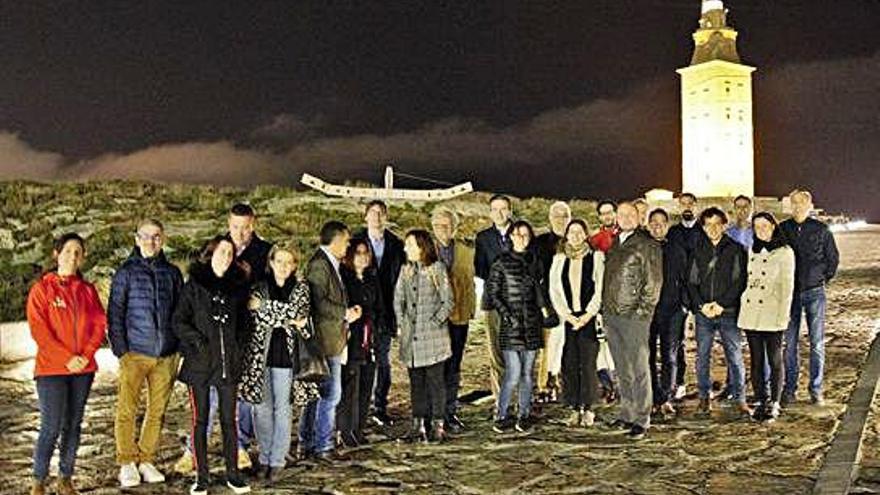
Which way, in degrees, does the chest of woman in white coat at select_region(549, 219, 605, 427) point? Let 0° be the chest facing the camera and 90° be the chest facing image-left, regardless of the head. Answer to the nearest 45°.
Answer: approximately 0°

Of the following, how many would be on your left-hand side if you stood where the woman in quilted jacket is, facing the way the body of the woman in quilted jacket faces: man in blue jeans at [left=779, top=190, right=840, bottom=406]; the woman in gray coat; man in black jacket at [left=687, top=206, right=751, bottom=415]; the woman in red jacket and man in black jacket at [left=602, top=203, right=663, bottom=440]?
3

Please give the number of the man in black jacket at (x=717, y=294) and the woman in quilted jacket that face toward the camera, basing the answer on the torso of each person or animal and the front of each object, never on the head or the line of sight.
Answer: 2

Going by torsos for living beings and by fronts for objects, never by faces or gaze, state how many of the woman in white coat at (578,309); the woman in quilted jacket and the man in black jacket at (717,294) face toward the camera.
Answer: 3

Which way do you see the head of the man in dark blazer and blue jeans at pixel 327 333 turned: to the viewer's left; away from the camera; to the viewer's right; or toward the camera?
to the viewer's right

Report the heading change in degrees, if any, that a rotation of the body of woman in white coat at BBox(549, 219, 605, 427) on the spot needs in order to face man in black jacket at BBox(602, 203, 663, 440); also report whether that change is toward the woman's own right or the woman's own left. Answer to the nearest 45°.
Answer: approximately 45° to the woman's own left

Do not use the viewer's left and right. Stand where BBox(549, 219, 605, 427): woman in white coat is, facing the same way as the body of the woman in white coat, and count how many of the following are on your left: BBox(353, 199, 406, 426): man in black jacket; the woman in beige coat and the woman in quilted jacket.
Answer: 1

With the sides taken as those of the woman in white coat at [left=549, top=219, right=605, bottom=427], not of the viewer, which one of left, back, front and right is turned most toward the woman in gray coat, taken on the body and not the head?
right
